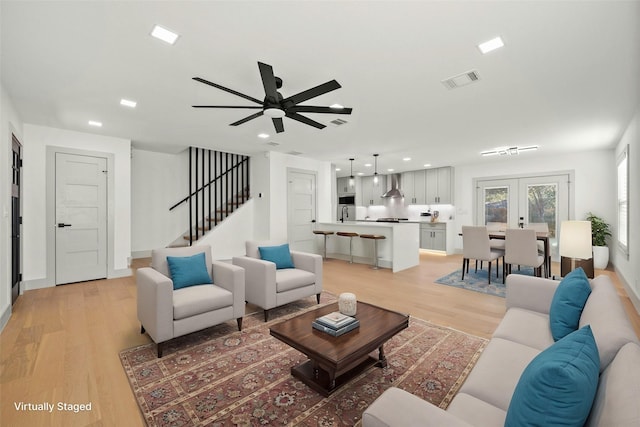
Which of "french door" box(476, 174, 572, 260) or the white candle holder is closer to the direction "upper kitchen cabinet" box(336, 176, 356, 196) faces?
the white candle holder

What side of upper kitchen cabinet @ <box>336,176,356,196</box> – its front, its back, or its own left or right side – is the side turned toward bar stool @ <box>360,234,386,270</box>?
front

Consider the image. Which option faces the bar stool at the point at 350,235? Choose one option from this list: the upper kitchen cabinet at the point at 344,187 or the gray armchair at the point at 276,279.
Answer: the upper kitchen cabinet

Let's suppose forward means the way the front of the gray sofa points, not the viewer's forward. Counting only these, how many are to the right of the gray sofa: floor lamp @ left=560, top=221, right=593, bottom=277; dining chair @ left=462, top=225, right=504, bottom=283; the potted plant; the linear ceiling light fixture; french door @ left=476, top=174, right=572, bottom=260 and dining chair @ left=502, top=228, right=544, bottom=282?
6

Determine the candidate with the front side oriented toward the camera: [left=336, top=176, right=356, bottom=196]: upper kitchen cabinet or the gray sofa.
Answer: the upper kitchen cabinet

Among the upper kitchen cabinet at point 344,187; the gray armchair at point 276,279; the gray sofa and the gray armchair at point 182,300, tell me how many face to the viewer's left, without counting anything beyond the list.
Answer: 1

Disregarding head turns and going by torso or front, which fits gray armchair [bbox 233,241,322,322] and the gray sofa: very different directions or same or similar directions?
very different directions

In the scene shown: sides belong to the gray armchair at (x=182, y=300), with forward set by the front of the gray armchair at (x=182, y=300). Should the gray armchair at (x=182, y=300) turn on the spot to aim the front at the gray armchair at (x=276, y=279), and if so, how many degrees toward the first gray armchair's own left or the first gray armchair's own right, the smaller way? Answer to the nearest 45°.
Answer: approximately 45° to the first gray armchair's own left

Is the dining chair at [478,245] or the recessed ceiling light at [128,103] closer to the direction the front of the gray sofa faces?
the recessed ceiling light

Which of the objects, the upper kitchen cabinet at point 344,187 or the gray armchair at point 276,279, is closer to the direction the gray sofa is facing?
the gray armchair

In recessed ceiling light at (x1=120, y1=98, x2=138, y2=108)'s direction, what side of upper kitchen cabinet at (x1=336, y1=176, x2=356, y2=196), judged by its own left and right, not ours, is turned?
front

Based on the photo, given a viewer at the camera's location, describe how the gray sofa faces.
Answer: facing to the left of the viewer

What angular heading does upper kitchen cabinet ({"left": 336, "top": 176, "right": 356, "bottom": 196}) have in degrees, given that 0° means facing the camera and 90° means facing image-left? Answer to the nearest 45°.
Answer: approximately 0°
